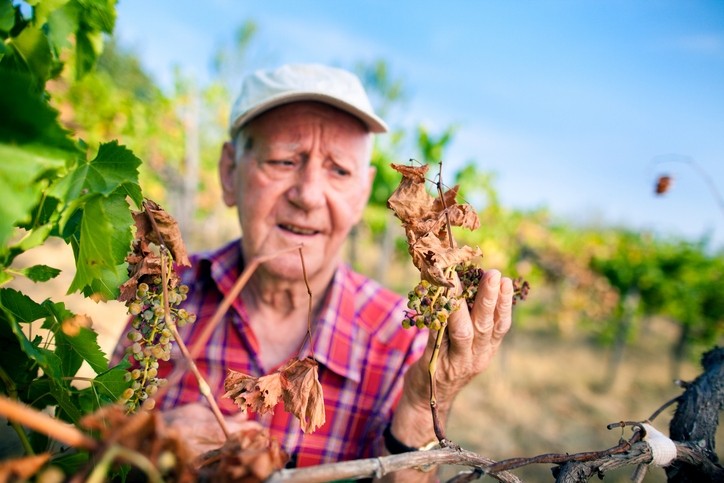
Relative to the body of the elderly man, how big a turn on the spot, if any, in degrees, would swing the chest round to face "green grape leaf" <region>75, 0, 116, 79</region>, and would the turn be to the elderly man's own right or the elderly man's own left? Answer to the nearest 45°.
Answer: approximately 45° to the elderly man's own right

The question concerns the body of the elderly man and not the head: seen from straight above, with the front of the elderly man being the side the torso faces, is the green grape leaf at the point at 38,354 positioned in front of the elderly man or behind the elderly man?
in front

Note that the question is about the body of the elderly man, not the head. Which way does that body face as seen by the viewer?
toward the camera

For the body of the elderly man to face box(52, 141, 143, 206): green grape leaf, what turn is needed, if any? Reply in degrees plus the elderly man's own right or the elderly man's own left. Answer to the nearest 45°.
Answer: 0° — they already face it

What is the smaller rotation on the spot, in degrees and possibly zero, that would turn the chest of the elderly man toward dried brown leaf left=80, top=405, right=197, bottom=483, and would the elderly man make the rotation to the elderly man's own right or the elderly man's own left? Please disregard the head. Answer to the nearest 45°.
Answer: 0° — they already face it

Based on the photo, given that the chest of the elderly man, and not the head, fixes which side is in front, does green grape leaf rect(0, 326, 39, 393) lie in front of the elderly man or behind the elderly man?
in front

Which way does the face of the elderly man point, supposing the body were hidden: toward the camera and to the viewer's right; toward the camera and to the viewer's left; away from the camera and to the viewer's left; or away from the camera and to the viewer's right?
toward the camera and to the viewer's right

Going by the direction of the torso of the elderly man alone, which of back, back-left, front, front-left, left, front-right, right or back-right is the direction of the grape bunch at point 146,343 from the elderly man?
front

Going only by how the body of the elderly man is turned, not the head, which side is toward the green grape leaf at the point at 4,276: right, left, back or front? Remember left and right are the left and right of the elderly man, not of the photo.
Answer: front
